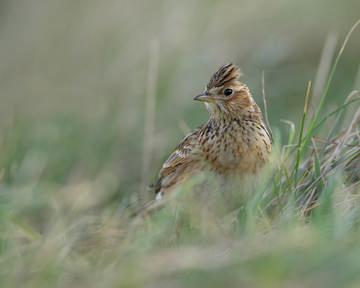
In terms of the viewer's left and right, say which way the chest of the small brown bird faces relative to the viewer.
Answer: facing the viewer and to the right of the viewer
